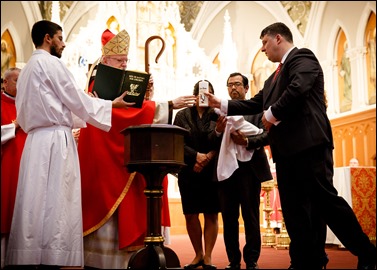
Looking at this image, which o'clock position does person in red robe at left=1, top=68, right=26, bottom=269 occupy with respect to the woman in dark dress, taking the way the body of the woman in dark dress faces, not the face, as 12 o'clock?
The person in red robe is roughly at 2 o'clock from the woman in dark dress.

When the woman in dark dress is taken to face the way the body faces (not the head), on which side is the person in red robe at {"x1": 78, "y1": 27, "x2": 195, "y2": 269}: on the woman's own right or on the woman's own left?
on the woman's own right

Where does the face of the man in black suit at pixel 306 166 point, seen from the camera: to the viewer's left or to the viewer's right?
to the viewer's left

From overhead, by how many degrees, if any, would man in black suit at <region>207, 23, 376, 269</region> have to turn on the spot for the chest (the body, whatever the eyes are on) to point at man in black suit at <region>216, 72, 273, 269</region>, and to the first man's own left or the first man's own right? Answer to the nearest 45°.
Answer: approximately 45° to the first man's own right

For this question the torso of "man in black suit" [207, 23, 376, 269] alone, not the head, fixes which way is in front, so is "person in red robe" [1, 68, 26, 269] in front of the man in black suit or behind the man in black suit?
in front

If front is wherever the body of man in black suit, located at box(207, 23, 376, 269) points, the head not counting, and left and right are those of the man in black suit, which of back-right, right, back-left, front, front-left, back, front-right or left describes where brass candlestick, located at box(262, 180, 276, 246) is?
right

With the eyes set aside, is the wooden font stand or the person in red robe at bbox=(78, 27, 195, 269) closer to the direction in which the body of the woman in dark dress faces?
the wooden font stand

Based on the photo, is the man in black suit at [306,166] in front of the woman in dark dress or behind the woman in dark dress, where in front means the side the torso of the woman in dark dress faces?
in front

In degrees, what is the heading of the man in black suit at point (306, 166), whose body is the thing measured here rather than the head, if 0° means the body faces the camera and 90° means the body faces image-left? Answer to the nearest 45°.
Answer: approximately 90°

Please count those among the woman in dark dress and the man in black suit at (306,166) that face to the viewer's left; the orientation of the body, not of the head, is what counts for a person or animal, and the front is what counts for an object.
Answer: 1
